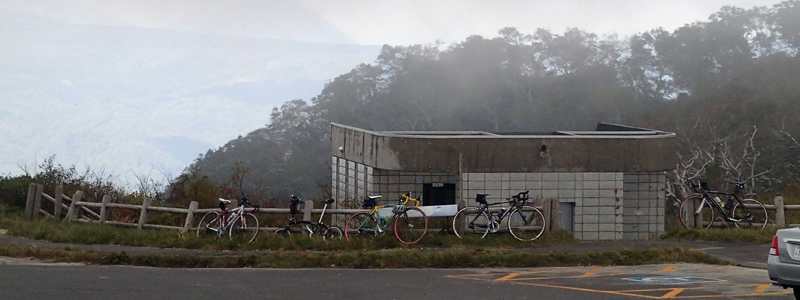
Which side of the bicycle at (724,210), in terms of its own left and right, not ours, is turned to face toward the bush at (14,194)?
front

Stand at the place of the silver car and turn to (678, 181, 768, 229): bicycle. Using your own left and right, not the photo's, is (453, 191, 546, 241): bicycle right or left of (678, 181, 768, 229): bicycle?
left

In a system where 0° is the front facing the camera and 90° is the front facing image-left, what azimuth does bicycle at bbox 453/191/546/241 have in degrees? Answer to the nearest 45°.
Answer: approximately 270°

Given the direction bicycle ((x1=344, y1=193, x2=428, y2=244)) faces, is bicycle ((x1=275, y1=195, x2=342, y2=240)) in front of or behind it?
behind

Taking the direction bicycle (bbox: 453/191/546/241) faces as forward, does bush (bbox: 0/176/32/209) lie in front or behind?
behind

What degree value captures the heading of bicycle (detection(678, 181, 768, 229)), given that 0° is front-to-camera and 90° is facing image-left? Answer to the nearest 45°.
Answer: approximately 90°

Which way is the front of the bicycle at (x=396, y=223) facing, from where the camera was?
facing to the right of the viewer

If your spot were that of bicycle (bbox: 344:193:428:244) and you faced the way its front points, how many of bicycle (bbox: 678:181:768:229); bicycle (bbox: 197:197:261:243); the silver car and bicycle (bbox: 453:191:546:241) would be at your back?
1

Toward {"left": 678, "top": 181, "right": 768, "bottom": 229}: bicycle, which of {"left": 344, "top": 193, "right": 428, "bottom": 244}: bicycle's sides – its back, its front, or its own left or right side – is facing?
front

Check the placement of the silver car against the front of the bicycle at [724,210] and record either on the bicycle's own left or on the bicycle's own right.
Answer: on the bicycle's own left
